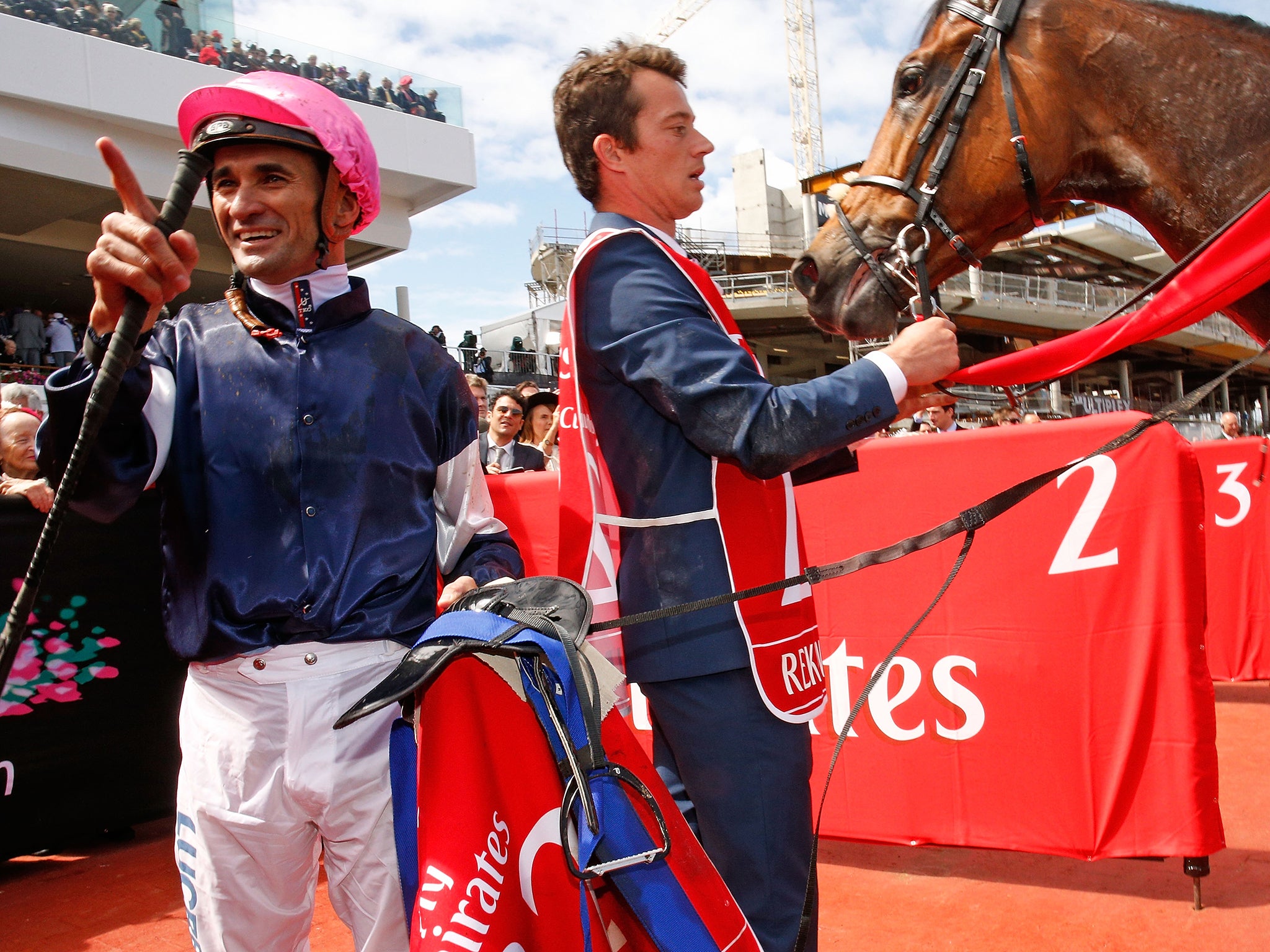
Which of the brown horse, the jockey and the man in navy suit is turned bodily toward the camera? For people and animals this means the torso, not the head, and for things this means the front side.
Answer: the jockey

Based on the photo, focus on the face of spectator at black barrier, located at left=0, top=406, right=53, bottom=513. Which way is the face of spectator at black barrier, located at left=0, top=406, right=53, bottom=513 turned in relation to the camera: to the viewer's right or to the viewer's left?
to the viewer's right

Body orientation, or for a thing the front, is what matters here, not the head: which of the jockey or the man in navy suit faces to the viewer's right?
the man in navy suit

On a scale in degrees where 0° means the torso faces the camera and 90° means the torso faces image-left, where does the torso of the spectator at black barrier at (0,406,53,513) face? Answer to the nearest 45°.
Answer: approximately 315°

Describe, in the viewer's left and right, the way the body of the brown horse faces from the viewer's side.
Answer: facing to the left of the viewer

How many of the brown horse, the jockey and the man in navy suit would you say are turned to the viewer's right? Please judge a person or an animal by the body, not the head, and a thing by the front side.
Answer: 1

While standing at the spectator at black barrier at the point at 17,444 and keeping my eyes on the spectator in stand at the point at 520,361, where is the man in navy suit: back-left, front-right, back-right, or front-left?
back-right

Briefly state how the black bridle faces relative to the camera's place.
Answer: facing to the left of the viewer

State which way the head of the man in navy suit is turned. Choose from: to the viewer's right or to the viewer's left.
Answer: to the viewer's right

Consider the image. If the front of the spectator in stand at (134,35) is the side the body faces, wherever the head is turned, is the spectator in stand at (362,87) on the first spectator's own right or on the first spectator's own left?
on the first spectator's own left

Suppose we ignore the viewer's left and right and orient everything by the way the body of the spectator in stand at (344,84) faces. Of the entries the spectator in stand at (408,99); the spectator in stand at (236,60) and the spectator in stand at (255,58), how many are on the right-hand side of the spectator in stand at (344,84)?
2

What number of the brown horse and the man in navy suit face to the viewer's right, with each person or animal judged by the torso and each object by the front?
1

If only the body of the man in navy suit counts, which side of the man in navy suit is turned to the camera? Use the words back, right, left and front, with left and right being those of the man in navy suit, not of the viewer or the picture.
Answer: right

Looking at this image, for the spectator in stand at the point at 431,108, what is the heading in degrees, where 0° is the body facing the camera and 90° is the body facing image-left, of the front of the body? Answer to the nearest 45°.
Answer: approximately 315°

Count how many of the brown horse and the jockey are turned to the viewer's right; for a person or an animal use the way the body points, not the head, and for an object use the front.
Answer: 0

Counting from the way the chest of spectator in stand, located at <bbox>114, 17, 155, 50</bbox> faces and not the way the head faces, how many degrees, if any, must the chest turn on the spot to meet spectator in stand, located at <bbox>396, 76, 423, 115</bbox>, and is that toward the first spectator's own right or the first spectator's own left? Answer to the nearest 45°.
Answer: approximately 45° to the first spectator's own left

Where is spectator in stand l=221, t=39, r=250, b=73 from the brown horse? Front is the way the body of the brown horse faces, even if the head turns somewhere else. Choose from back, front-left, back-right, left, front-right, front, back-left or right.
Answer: front-right
